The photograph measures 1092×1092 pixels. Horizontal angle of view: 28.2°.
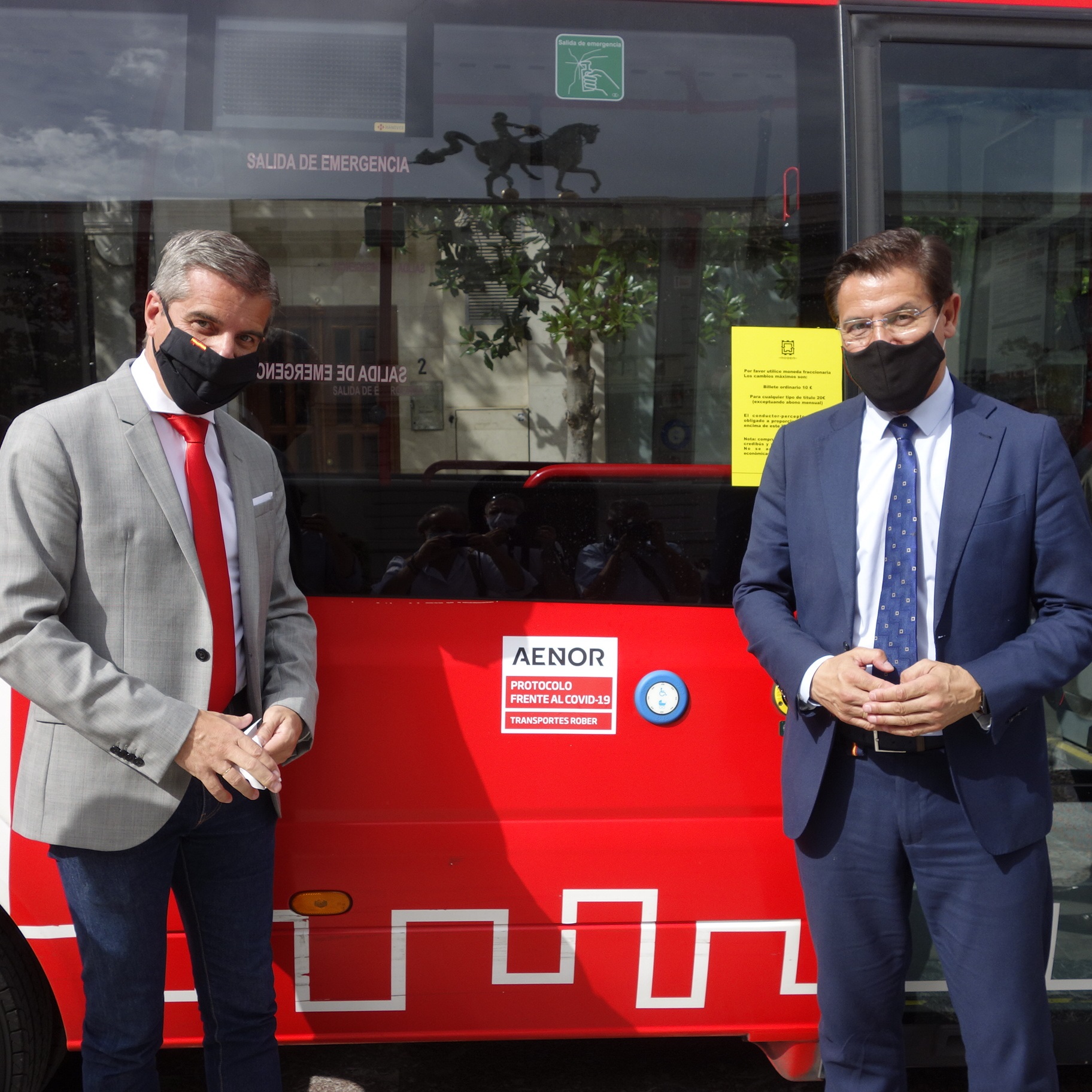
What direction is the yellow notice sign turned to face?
toward the camera

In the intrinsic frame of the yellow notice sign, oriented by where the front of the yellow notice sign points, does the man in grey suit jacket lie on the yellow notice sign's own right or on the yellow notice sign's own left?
on the yellow notice sign's own right

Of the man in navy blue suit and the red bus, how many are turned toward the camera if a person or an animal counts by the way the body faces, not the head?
1

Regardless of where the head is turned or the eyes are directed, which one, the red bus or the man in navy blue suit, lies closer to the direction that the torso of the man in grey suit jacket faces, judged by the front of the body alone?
the man in navy blue suit

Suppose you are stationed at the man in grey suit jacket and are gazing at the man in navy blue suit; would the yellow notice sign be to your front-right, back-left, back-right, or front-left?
front-left

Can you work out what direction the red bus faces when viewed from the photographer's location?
facing to the right of the viewer

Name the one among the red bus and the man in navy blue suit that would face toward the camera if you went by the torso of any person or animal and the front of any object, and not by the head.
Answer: the man in navy blue suit

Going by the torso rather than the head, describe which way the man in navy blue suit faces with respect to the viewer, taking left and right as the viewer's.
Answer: facing the viewer

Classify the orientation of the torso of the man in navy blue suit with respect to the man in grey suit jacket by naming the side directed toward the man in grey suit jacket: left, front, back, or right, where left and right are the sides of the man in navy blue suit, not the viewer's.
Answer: right

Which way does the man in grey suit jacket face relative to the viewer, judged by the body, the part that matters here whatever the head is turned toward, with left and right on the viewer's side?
facing the viewer and to the right of the viewer

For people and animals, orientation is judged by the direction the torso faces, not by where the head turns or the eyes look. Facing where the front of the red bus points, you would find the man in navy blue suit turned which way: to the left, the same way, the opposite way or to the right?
to the right

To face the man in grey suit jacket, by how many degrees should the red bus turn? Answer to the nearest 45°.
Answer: approximately 135° to its right

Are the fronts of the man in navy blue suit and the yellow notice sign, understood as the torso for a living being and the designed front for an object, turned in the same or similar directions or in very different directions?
same or similar directions
